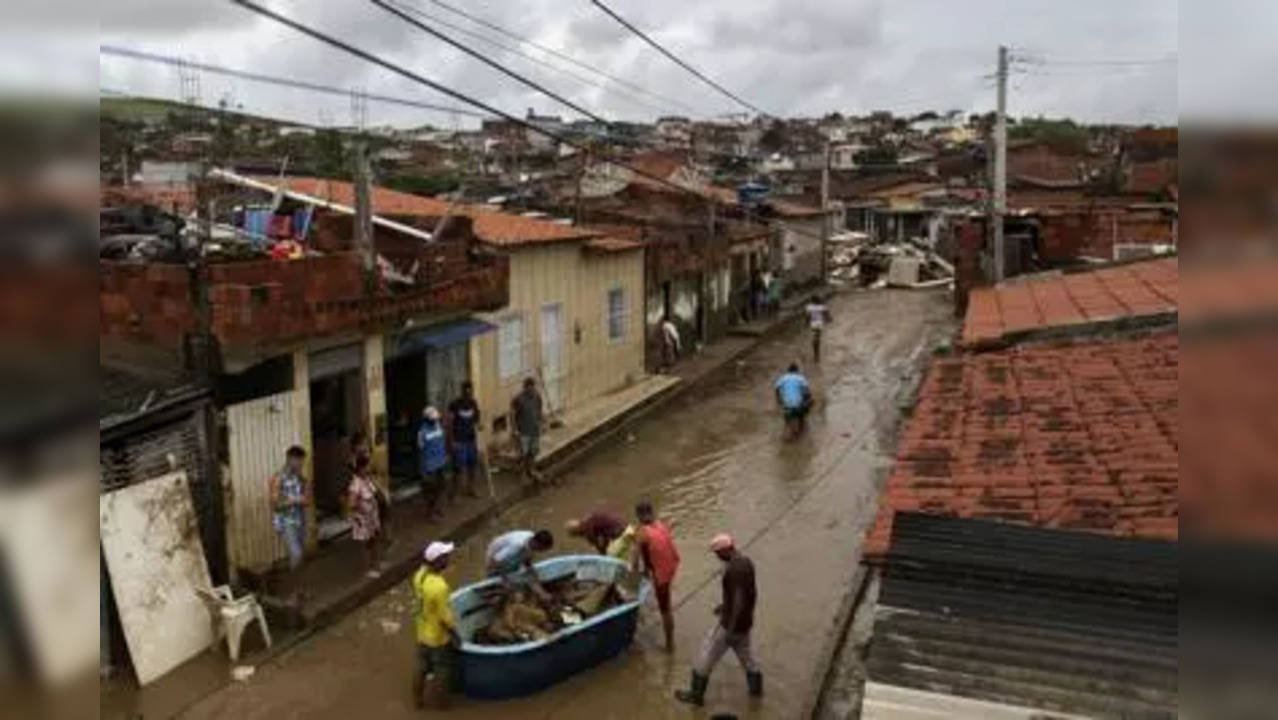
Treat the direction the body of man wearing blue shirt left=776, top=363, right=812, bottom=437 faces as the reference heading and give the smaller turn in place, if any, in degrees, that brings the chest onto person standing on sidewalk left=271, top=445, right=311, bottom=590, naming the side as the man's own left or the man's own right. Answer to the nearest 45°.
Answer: approximately 135° to the man's own left

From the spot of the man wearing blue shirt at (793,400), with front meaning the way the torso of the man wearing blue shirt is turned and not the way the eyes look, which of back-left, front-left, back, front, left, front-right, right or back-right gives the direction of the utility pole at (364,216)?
back-left

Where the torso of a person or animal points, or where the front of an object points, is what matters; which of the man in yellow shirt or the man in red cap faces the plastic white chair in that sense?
the man in red cap

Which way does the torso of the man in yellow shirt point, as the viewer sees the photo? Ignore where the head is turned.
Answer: to the viewer's right

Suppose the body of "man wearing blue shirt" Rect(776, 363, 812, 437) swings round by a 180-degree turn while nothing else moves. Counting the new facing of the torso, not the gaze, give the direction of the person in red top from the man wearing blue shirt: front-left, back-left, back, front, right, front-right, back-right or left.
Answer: front

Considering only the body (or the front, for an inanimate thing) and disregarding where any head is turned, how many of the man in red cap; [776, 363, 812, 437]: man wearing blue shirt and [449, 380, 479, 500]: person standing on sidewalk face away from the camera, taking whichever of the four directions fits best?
1

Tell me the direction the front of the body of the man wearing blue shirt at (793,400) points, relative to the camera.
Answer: away from the camera

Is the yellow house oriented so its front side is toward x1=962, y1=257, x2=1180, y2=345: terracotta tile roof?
yes

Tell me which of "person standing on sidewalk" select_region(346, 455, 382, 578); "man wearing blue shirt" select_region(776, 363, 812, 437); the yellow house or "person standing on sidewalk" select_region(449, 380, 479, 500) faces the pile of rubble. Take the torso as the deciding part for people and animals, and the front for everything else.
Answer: the man wearing blue shirt

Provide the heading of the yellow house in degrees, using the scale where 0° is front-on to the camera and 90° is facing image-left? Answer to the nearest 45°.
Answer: approximately 315°

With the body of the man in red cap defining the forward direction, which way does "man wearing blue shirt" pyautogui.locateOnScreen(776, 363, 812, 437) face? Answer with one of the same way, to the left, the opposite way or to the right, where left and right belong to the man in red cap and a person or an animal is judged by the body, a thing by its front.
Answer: to the right

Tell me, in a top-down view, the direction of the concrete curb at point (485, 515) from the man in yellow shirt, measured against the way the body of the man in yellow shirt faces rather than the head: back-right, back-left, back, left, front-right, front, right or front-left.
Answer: left

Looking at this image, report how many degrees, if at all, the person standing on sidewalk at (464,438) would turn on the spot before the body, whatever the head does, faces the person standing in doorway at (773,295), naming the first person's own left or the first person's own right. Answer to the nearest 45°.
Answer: approximately 90° to the first person's own left

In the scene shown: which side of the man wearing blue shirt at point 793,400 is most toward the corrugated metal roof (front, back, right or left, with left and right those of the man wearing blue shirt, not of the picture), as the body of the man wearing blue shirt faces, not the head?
back

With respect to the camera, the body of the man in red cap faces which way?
to the viewer's left
